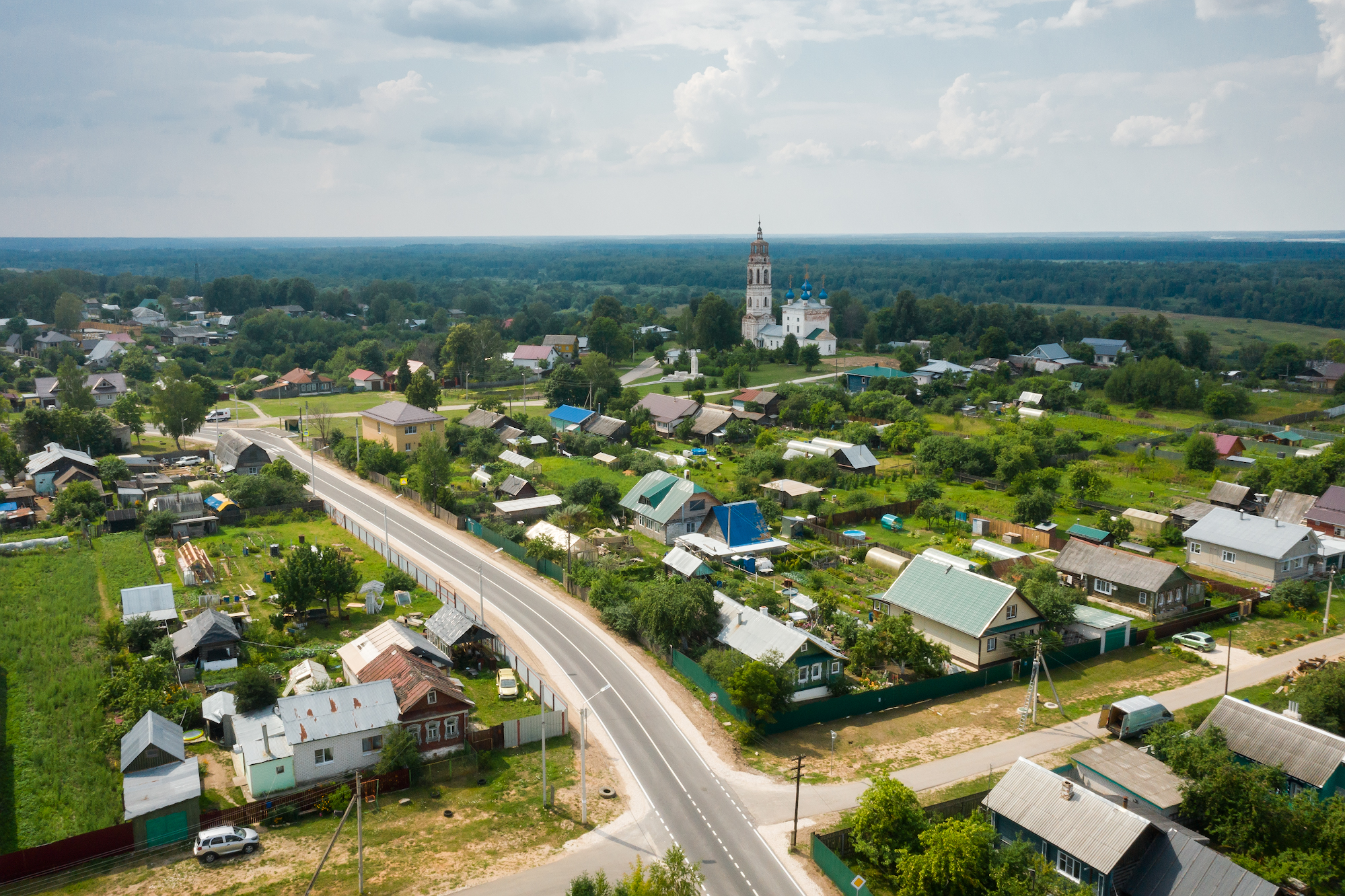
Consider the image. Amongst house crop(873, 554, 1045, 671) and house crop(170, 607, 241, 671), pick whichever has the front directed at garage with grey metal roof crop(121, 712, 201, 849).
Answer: house crop(170, 607, 241, 671)

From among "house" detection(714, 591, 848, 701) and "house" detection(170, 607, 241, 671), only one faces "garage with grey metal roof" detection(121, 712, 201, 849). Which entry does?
"house" detection(170, 607, 241, 671)

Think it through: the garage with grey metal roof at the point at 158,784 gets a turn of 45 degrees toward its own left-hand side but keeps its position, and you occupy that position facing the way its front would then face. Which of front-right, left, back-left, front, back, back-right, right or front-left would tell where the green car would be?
front-left

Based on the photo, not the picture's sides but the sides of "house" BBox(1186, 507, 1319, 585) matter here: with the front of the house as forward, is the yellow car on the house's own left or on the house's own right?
on the house's own right

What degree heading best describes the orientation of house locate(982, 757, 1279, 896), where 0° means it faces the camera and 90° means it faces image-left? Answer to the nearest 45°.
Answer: approximately 45°

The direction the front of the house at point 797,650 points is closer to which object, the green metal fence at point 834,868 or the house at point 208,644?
the green metal fence

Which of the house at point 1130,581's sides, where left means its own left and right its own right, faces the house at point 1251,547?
left

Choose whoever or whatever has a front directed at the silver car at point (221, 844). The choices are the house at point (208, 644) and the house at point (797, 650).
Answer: the house at point (208, 644)

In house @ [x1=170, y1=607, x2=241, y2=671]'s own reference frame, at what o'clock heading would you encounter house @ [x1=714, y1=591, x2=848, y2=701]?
house @ [x1=714, y1=591, x2=848, y2=701] is roughly at 10 o'clock from house @ [x1=170, y1=607, x2=241, y2=671].

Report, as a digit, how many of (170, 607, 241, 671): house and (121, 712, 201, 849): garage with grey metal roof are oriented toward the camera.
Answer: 2

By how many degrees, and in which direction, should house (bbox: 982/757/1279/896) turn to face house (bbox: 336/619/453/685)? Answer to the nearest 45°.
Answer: approximately 45° to its right

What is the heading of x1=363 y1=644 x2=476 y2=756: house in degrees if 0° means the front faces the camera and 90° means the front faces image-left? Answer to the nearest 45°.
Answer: approximately 315°

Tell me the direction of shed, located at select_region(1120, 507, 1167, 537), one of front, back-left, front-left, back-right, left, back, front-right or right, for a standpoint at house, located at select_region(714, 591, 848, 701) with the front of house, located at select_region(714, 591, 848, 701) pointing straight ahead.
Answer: left
